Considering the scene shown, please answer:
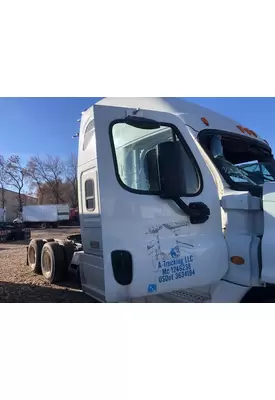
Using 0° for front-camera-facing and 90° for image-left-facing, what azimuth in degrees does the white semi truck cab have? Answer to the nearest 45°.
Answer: approximately 315°

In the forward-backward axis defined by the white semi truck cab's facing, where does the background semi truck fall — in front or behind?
behind
